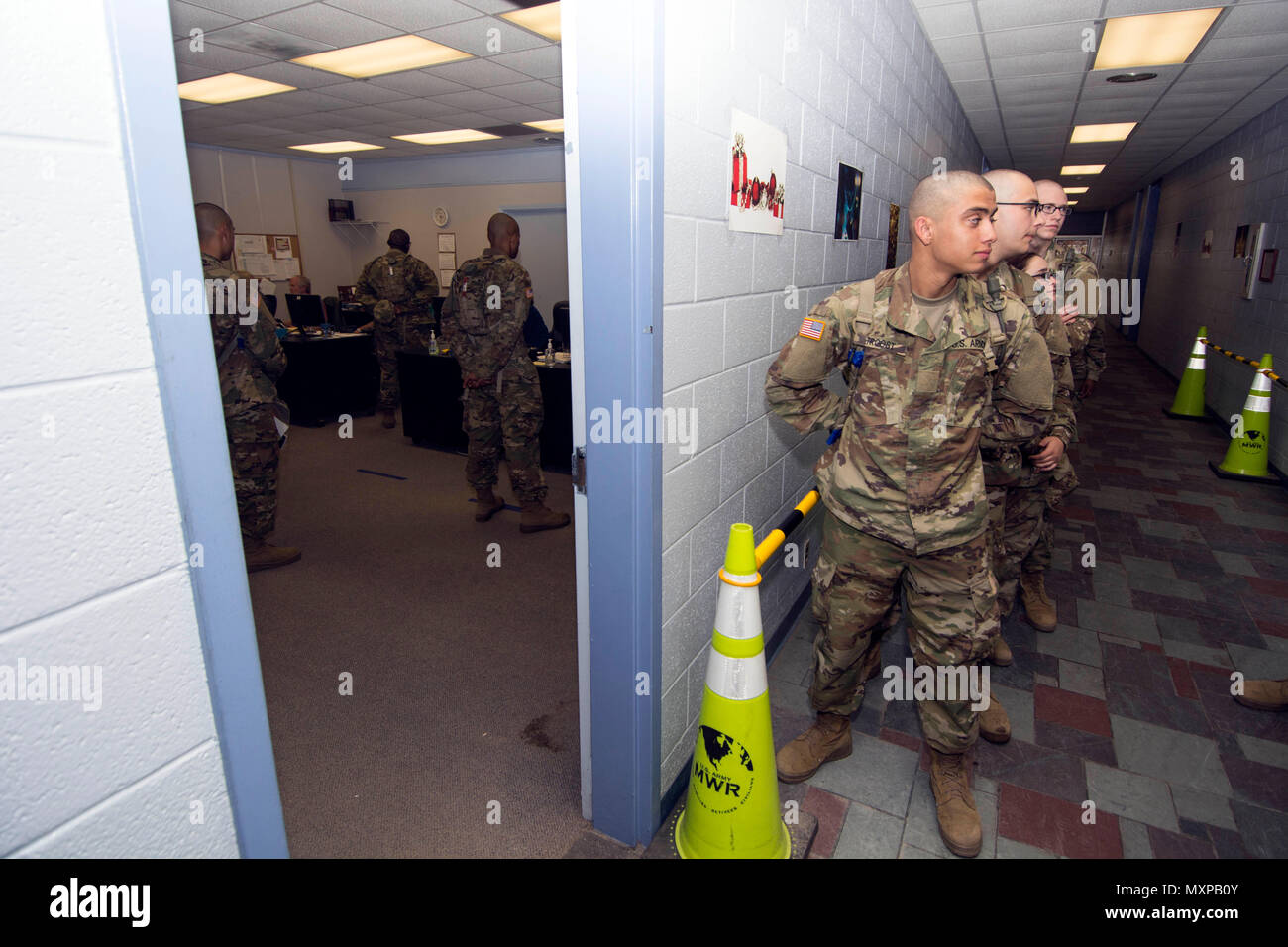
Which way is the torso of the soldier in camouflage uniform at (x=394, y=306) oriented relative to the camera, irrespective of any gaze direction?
away from the camera

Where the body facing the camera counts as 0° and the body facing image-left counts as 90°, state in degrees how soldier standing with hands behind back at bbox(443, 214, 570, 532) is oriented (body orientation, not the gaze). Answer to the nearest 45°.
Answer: approximately 225°

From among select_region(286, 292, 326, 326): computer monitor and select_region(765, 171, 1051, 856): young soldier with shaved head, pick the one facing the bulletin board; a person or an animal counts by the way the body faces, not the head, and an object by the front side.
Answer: the computer monitor

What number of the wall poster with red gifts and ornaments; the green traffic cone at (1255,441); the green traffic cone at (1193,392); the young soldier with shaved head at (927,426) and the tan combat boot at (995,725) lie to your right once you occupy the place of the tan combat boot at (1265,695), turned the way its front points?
2

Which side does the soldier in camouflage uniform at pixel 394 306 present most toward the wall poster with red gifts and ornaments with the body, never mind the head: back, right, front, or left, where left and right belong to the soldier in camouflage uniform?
back

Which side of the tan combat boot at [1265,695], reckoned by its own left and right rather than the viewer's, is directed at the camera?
left

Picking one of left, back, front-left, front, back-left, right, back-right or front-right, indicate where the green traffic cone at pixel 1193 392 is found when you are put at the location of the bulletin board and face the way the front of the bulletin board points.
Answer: front-left

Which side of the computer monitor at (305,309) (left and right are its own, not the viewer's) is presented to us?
back

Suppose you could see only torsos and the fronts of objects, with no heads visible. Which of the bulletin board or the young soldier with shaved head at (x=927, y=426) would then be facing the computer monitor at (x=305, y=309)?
the bulletin board

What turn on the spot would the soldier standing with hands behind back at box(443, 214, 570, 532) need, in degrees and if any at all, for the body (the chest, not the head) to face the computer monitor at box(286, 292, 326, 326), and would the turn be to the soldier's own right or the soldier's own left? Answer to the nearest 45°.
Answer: approximately 90° to the soldier's own left

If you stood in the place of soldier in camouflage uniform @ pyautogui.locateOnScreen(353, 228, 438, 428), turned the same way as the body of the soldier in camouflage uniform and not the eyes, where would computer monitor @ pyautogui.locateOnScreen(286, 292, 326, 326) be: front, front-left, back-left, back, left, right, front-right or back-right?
front-left

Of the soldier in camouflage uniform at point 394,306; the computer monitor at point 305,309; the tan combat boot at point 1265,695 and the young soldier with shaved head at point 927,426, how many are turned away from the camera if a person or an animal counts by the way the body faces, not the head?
2

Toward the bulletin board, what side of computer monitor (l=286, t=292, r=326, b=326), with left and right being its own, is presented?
front

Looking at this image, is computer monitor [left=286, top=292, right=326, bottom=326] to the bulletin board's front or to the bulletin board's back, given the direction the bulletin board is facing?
to the front
